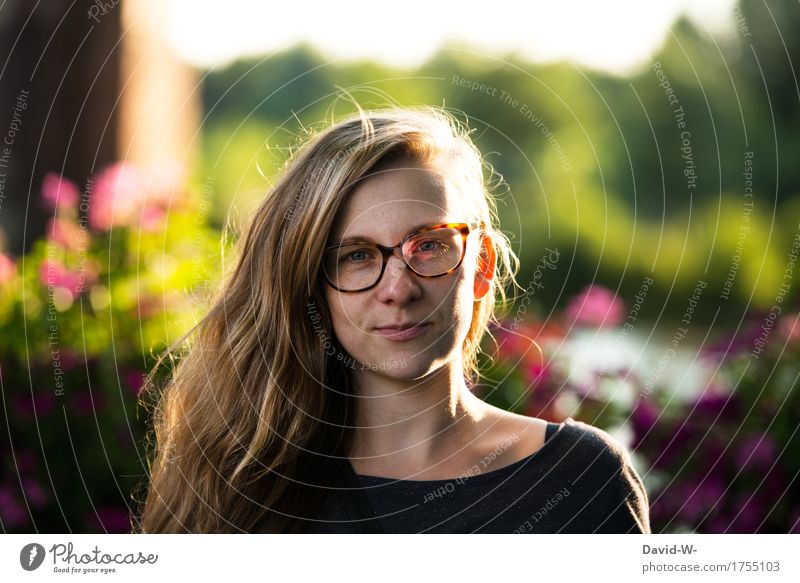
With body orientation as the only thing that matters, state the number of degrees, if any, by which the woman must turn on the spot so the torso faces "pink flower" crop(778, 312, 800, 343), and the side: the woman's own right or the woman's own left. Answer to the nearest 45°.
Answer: approximately 135° to the woman's own left

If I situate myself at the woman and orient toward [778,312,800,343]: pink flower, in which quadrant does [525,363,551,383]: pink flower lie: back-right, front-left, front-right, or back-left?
front-left

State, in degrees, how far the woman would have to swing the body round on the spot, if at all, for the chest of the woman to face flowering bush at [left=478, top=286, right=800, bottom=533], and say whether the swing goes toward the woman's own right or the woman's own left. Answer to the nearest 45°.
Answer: approximately 135° to the woman's own left

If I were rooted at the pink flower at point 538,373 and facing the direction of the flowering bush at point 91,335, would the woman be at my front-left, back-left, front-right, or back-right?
front-left

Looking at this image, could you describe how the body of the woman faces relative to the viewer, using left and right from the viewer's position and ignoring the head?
facing the viewer

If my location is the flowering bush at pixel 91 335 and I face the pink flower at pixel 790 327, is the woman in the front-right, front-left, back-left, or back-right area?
front-right

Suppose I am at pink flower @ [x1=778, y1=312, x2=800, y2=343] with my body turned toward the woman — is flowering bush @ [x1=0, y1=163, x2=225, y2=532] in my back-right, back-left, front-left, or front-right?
front-right

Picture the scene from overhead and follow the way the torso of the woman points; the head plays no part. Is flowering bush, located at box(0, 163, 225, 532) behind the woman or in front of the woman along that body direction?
behind

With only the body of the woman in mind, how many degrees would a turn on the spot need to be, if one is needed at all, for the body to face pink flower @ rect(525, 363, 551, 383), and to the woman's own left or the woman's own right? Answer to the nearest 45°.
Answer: approximately 180°

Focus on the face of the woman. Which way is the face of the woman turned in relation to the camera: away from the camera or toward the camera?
toward the camera
